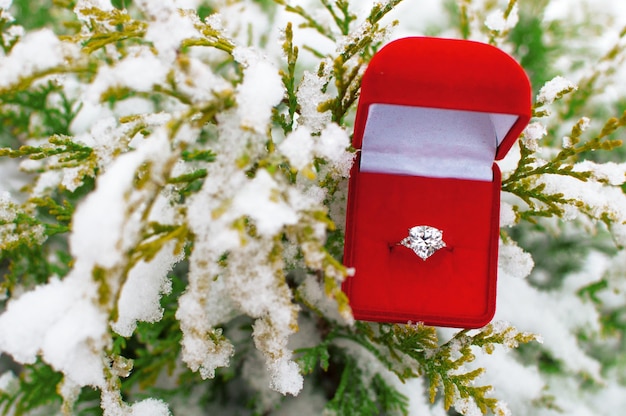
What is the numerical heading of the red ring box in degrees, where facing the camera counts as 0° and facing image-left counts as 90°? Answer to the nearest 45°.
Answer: approximately 0°
